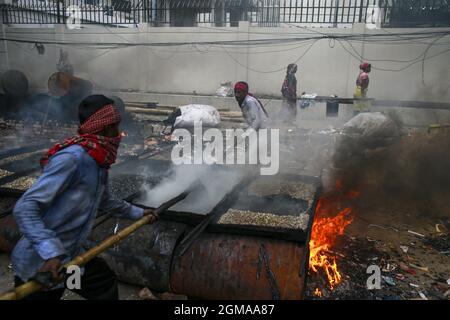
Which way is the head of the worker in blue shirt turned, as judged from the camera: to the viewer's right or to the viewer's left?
to the viewer's right
